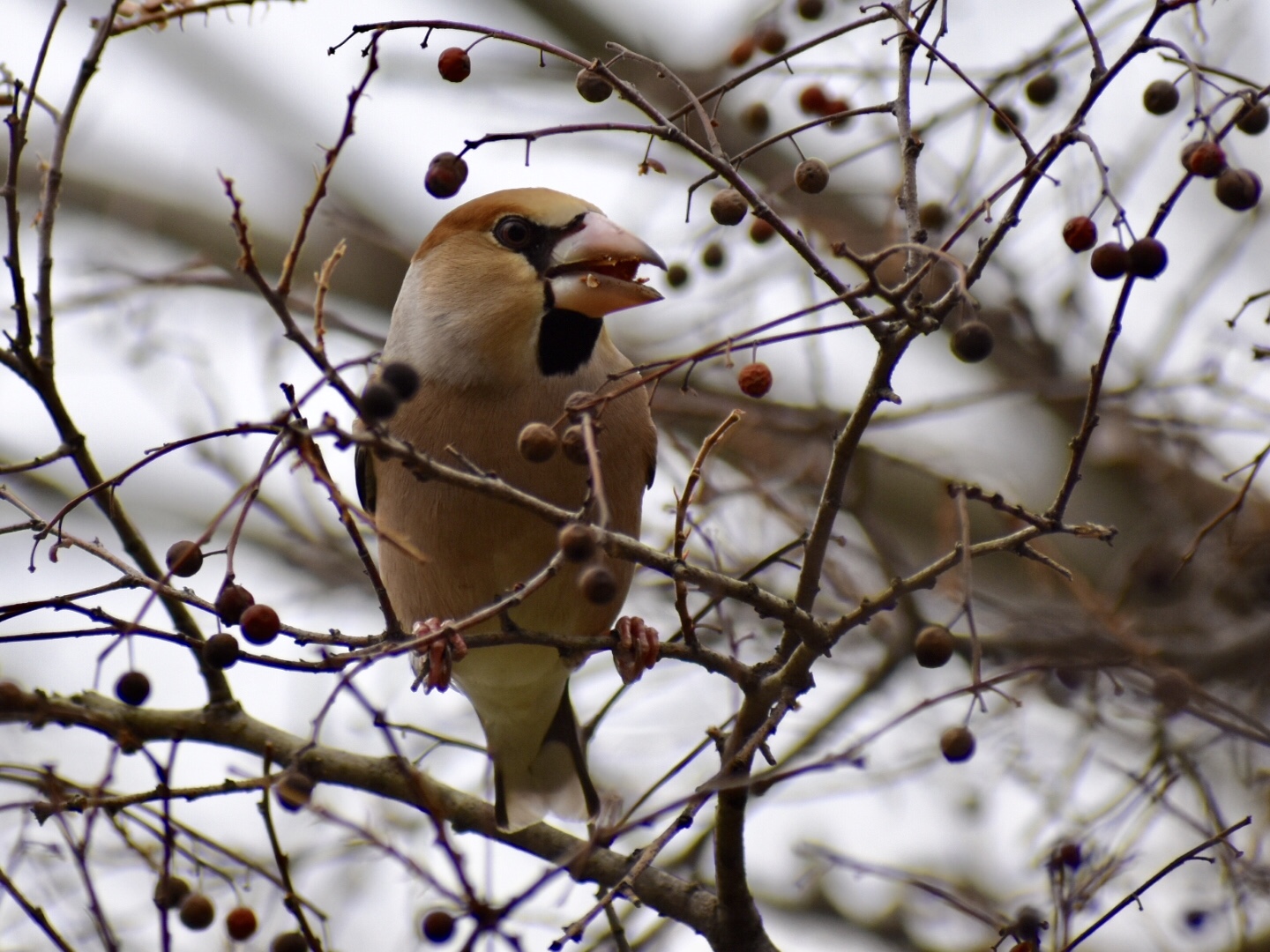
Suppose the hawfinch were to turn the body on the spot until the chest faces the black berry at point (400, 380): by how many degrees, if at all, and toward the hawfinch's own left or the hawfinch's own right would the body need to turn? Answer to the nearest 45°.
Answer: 0° — it already faces it

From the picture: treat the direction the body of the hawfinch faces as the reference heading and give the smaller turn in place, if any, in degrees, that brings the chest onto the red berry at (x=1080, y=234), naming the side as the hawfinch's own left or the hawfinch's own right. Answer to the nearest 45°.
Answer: approximately 45° to the hawfinch's own left

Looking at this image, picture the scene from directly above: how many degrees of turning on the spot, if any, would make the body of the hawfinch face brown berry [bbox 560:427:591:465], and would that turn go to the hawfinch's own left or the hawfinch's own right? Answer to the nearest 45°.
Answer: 0° — it already faces it

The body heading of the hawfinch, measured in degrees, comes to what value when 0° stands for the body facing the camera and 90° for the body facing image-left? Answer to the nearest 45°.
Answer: approximately 0°

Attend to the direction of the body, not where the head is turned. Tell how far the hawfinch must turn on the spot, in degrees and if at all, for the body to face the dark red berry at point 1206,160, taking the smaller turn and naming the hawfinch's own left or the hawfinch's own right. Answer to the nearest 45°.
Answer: approximately 45° to the hawfinch's own left

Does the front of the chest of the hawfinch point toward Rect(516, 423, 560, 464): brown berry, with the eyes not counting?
yes
